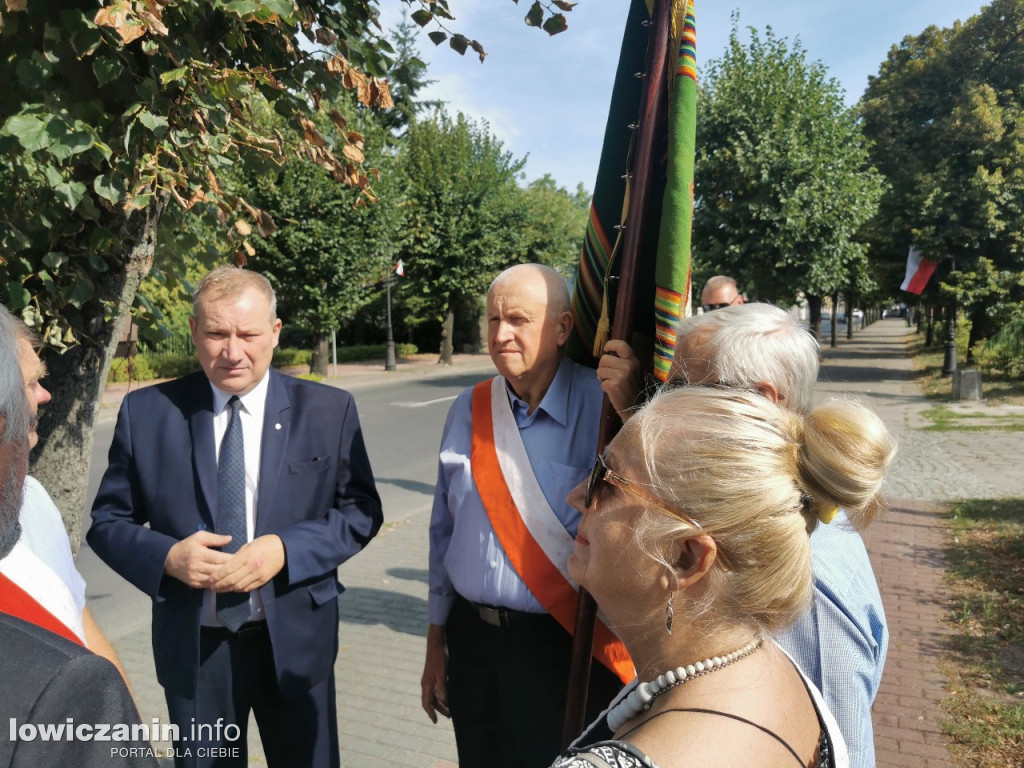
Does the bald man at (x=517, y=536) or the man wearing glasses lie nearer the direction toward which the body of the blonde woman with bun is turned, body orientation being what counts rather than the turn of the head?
the bald man

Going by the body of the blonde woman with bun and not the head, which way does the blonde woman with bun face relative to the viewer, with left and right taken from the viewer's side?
facing to the left of the viewer

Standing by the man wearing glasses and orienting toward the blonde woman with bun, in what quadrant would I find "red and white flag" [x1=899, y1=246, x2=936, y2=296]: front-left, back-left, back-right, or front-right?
back-left

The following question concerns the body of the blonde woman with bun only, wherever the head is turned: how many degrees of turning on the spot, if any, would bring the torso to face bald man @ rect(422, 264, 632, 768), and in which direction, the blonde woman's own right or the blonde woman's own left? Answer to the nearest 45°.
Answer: approximately 45° to the blonde woman's own right

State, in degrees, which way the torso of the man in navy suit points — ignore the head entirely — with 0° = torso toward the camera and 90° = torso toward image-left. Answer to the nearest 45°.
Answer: approximately 0°

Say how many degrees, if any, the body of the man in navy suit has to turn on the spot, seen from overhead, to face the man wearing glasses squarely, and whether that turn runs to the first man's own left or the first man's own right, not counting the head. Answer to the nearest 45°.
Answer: approximately 135° to the first man's own left

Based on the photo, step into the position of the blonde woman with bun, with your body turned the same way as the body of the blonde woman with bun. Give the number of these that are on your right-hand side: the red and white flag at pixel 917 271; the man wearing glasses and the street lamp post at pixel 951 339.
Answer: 3

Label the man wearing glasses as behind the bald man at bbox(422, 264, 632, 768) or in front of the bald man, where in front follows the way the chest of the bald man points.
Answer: behind

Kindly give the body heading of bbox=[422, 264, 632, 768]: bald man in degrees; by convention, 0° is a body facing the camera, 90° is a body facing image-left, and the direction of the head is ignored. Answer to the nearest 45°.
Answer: approximately 45°

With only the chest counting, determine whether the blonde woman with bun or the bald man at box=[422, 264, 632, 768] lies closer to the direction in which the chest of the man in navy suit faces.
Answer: the blonde woman with bun

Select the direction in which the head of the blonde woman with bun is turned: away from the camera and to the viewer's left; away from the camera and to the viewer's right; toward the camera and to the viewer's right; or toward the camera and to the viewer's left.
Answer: away from the camera and to the viewer's left

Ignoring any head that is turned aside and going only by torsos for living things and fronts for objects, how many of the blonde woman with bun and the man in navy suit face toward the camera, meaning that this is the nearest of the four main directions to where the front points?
1

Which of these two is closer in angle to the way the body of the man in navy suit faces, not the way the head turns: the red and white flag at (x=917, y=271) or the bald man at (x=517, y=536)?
the bald man

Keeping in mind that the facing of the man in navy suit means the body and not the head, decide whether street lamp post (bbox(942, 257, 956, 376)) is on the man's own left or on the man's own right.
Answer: on the man's own left
